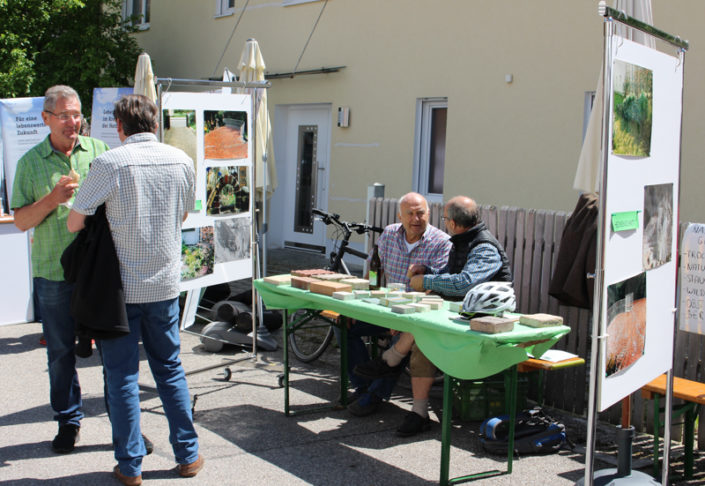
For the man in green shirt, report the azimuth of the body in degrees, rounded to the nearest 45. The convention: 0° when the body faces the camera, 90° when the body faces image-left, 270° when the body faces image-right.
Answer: approximately 315°

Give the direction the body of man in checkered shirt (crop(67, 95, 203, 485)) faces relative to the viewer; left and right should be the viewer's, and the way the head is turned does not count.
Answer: facing away from the viewer and to the left of the viewer

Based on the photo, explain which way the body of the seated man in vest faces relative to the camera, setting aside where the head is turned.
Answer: to the viewer's left

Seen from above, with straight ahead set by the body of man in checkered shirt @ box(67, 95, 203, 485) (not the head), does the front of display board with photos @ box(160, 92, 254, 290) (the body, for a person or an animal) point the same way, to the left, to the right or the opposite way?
the opposite way

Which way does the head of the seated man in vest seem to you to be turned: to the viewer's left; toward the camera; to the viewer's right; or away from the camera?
to the viewer's left

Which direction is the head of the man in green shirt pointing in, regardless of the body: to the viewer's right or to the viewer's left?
to the viewer's right

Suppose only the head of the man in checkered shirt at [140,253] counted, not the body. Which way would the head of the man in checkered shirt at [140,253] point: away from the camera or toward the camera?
away from the camera

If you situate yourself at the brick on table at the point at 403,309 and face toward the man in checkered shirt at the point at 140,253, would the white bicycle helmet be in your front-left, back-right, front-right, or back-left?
back-left

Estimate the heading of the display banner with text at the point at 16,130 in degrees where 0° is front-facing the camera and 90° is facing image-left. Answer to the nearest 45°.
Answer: approximately 0°
